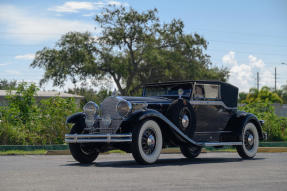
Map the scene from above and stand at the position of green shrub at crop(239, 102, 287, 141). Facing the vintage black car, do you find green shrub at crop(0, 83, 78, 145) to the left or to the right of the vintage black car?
right

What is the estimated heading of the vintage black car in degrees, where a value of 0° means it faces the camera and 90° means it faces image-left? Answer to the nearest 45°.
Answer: approximately 45°

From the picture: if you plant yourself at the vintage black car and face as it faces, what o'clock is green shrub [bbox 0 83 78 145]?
The green shrub is roughly at 3 o'clock from the vintage black car.

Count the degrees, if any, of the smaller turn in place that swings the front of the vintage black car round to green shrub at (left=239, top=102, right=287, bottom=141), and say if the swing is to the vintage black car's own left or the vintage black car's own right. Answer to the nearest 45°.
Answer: approximately 180°
